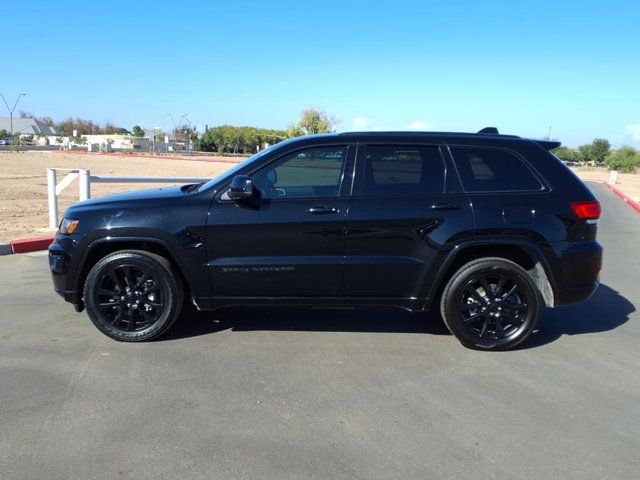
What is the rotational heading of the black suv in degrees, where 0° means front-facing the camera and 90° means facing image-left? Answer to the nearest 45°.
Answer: approximately 90°

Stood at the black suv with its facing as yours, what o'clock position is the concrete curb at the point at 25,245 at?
The concrete curb is roughly at 1 o'clock from the black suv.
